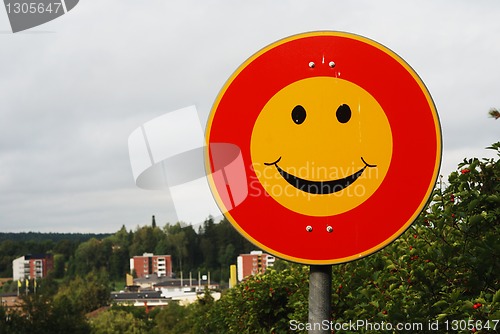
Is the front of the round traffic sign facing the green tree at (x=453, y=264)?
no

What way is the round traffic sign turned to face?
toward the camera
